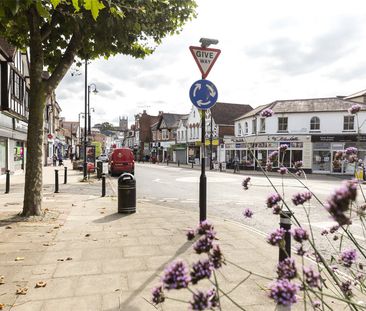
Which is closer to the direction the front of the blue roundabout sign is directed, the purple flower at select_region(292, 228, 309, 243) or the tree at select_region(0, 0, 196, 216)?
the purple flower

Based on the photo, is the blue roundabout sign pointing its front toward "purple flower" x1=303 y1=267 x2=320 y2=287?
yes

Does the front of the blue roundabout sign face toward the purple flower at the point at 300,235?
yes

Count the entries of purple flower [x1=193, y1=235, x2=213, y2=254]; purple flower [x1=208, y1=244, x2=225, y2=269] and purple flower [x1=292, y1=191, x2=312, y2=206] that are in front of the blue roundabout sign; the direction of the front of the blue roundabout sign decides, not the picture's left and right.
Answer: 3

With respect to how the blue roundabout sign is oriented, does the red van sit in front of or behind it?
behind
